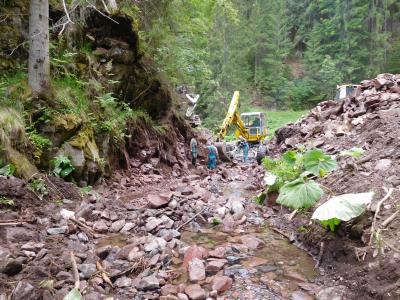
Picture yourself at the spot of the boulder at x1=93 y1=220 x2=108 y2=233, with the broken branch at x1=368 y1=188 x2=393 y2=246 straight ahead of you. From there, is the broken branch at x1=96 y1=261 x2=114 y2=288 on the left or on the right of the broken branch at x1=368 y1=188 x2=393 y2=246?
right

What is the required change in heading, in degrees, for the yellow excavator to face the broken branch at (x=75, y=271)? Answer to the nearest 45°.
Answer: approximately 45° to its left

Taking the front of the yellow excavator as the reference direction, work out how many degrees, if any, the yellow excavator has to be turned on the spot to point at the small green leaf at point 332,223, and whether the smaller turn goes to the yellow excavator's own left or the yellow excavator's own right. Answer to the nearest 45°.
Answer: approximately 45° to the yellow excavator's own left

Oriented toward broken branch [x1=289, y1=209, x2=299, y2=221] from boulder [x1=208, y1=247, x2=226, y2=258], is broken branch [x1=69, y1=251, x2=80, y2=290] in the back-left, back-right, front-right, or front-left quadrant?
back-left

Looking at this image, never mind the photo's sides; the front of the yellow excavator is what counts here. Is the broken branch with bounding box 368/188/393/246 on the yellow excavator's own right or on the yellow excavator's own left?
on the yellow excavator's own left

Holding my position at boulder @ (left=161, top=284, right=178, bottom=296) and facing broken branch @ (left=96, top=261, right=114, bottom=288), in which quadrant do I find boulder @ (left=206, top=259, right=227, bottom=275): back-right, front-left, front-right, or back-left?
back-right

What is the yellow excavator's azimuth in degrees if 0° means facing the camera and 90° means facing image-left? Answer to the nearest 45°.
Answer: approximately 45°

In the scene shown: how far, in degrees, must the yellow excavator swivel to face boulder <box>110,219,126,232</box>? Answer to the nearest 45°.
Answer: approximately 45° to its left
